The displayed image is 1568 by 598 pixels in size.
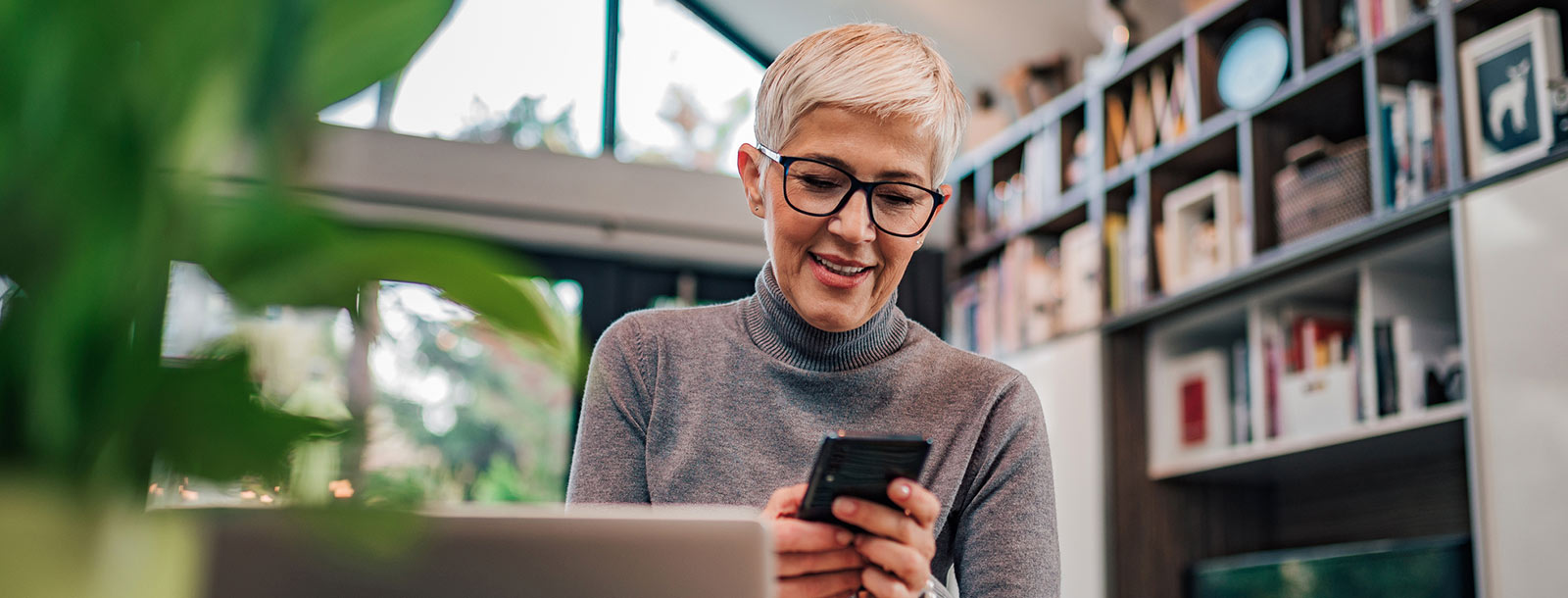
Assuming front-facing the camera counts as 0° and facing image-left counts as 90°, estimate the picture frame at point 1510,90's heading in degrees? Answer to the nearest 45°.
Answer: approximately 45°

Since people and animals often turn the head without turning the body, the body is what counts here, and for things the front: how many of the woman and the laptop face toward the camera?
1

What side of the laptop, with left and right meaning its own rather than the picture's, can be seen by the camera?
back

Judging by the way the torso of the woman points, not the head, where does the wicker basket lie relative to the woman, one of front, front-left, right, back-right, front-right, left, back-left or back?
back-left

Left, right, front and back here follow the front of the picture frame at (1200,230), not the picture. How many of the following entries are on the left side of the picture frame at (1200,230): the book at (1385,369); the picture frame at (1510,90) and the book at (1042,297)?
2

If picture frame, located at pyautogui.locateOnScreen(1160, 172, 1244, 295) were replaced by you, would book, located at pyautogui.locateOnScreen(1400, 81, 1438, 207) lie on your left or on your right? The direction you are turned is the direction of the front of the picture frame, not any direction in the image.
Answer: on your left

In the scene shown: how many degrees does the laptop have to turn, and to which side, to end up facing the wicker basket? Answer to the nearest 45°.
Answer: approximately 45° to its right

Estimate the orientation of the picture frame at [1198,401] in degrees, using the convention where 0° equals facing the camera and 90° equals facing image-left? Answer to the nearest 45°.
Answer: approximately 45°
